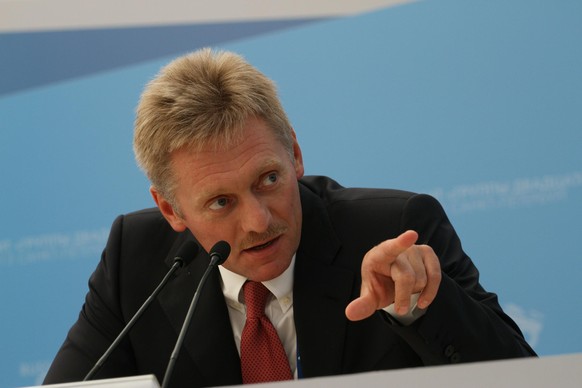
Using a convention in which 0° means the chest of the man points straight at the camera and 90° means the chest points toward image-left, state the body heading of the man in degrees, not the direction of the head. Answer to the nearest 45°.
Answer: approximately 0°

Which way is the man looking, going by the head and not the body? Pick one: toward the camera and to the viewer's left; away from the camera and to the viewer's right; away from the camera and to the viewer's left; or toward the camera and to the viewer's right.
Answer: toward the camera and to the viewer's right
